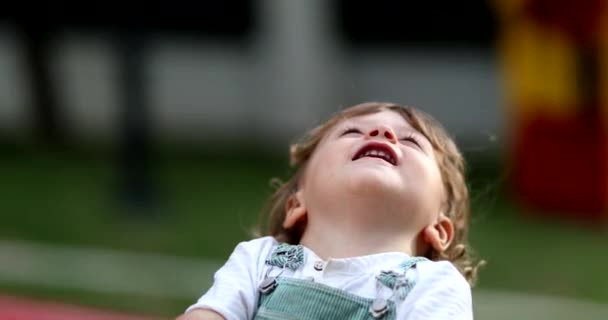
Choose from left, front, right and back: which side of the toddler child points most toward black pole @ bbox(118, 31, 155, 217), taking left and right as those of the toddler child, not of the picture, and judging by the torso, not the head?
back

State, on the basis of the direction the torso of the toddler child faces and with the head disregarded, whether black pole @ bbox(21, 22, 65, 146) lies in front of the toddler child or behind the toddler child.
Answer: behind

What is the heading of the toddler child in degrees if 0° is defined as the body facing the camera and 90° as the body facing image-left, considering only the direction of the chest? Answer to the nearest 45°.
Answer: approximately 0°
